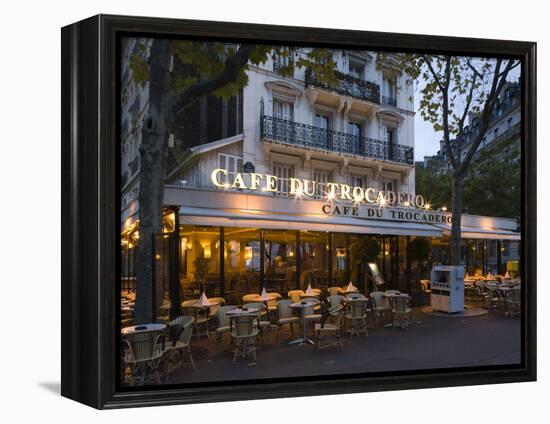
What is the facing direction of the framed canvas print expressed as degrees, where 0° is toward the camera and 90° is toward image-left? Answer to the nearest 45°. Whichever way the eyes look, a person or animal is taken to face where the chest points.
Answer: approximately 315°
